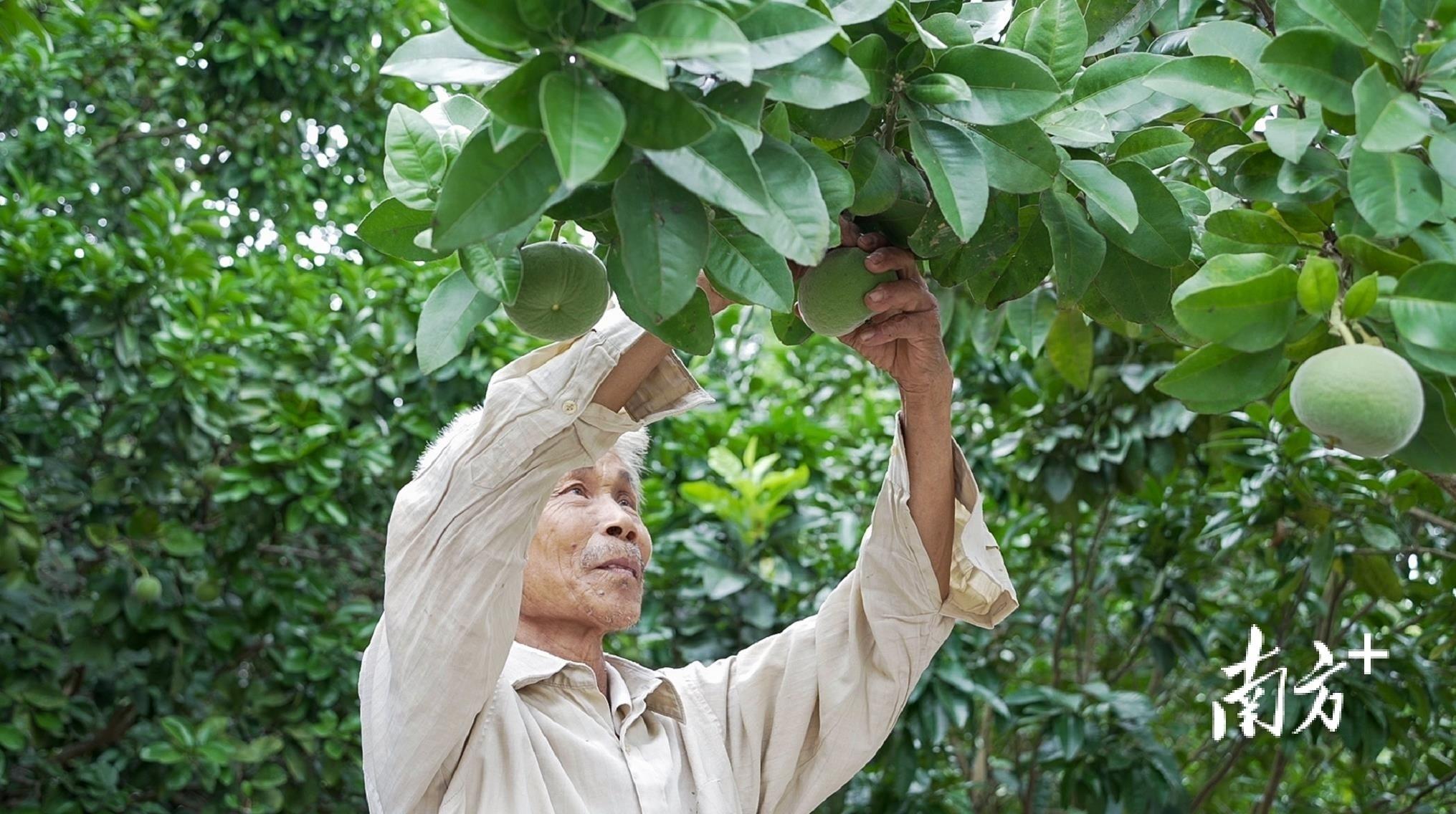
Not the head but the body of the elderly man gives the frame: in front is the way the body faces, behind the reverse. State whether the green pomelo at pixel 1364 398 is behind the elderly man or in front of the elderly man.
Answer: in front

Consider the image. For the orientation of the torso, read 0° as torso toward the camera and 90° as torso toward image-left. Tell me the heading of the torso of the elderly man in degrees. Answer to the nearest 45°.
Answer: approximately 315°

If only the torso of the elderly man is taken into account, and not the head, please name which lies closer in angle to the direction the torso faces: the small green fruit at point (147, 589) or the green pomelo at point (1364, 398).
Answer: the green pomelo

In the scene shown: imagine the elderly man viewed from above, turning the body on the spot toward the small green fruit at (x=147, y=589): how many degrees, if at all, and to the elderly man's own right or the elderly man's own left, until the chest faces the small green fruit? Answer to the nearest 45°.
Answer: approximately 180°
